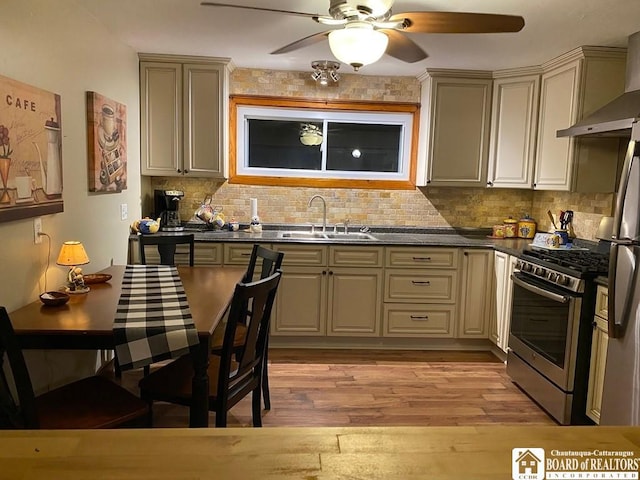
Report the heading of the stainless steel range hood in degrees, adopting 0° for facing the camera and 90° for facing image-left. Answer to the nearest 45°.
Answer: approximately 45°

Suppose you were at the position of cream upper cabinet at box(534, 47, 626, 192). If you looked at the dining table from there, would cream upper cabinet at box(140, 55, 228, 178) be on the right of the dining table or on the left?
right

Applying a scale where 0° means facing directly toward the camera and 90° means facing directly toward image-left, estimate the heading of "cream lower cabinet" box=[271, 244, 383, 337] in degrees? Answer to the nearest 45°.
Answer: approximately 0°

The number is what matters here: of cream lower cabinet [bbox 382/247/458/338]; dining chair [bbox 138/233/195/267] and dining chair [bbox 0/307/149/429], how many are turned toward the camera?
2

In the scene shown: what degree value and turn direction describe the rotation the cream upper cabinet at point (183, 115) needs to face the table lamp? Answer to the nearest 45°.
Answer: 0° — it already faces it

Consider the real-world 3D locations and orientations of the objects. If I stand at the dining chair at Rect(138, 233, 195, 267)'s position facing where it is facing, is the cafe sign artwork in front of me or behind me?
in front

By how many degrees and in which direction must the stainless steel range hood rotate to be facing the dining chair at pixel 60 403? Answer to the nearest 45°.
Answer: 0° — it already faces it

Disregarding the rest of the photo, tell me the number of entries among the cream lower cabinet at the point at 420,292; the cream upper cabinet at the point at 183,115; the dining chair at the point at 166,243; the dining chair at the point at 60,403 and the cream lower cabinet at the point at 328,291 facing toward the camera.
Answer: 4

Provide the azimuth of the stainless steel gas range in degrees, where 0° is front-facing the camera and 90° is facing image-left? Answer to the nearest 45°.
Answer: approximately 45°

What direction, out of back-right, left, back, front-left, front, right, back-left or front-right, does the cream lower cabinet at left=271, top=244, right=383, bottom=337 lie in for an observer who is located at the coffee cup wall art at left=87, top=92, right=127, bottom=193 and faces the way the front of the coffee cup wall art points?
front-left
